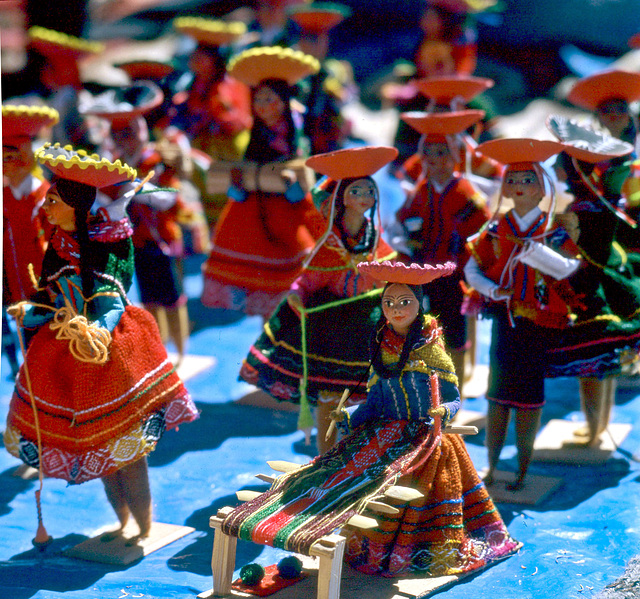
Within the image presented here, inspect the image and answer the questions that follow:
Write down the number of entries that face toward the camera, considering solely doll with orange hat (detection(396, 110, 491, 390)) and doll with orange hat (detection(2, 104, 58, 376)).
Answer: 2

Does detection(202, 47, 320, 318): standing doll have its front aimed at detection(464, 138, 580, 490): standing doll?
no

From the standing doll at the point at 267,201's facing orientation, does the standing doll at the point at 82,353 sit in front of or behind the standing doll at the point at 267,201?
in front

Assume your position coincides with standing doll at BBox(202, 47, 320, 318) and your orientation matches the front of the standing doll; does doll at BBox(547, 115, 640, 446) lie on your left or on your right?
on your left

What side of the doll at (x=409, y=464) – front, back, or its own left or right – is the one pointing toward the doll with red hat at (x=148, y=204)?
right

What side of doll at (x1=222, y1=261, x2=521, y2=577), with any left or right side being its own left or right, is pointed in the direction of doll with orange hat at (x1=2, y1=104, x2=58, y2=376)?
right

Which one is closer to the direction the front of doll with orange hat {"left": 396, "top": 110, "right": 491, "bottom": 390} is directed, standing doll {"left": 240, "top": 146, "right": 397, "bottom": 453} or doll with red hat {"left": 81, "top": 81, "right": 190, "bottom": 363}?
the standing doll

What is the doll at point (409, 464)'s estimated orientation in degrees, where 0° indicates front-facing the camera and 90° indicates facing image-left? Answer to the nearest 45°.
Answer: approximately 45°

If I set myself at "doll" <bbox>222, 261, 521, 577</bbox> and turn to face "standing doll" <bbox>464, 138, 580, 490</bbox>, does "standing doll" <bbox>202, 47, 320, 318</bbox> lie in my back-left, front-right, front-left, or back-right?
front-left

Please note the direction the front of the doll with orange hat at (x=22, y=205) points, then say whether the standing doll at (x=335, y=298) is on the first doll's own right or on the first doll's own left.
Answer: on the first doll's own left

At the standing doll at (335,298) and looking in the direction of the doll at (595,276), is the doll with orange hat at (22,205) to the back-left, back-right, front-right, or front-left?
back-left

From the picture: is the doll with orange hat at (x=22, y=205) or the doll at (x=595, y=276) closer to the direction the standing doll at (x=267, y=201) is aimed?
the doll with orange hat

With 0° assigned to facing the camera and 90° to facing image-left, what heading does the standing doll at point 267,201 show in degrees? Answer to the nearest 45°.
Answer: approximately 45°

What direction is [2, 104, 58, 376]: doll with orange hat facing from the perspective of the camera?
toward the camera

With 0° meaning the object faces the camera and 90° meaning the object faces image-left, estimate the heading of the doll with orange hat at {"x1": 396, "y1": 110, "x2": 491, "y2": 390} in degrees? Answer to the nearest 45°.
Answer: approximately 0°

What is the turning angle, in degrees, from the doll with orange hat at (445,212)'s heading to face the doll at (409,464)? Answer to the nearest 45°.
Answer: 0° — it already faces it
